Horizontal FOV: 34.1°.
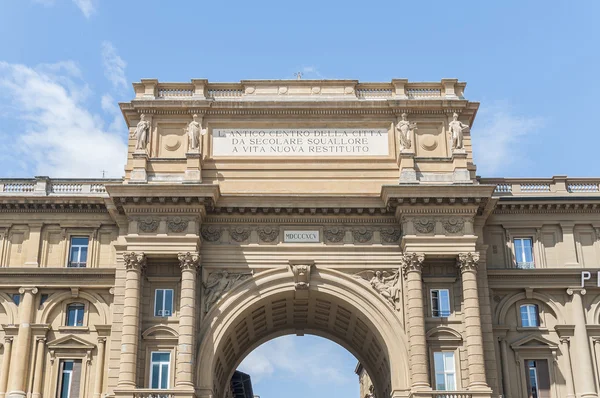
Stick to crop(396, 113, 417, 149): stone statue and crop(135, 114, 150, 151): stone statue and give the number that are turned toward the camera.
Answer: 2

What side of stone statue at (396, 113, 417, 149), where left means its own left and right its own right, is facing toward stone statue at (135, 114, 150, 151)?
right

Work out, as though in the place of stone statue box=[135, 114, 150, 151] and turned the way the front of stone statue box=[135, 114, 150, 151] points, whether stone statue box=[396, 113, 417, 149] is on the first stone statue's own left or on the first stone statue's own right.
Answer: on the first stone statue's own left

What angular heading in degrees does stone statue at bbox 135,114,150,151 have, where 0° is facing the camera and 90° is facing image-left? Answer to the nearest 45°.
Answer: approximately 0°
